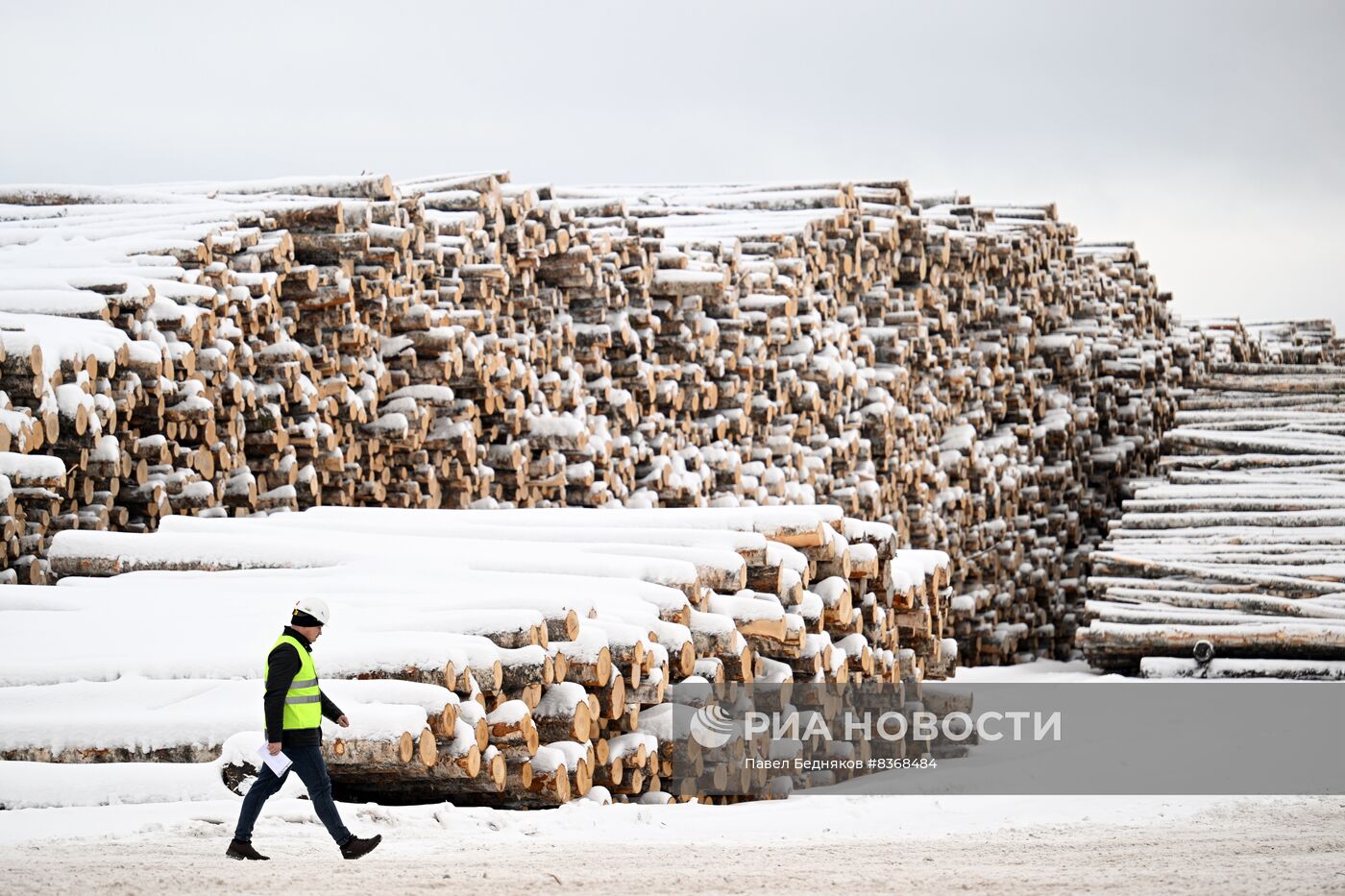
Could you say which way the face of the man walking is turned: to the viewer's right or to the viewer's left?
to the viewer's right

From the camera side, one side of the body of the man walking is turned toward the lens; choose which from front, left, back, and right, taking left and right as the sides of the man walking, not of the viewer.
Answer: right

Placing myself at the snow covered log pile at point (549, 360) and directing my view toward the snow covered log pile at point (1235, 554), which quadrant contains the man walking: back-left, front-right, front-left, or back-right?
back-right

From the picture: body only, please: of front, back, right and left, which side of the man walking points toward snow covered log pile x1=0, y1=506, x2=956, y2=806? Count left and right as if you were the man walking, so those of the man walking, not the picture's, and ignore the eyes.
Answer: left

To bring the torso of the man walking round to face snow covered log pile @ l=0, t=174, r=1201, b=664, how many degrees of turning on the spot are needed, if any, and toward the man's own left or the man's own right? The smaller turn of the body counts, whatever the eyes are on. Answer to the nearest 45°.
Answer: approximately 90° to the man's own left

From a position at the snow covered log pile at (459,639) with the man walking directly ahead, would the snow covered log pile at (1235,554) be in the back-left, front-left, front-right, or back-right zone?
back-left
